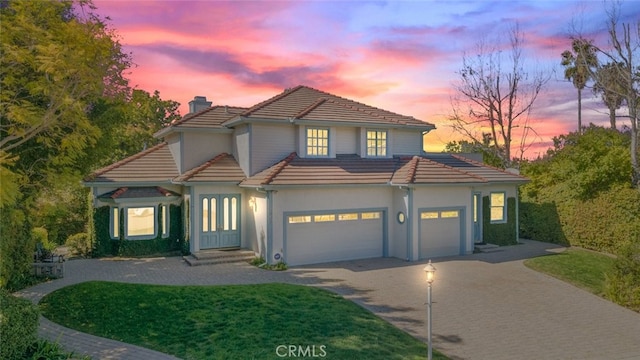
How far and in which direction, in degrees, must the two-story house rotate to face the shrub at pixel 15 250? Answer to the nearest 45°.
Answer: approximately 45° to its right

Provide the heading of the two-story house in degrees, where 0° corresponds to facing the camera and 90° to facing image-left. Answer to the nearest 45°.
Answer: approximately 0°

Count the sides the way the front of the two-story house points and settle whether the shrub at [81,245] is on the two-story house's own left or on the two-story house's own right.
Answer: on the two-story house's own right

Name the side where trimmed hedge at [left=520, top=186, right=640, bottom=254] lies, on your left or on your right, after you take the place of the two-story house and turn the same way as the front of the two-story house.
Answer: on your left

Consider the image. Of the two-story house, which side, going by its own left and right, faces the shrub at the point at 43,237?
right

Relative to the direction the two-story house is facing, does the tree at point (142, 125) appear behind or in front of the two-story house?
behind

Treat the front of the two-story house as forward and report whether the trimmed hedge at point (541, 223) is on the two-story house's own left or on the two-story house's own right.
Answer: on the two-story house's own left
